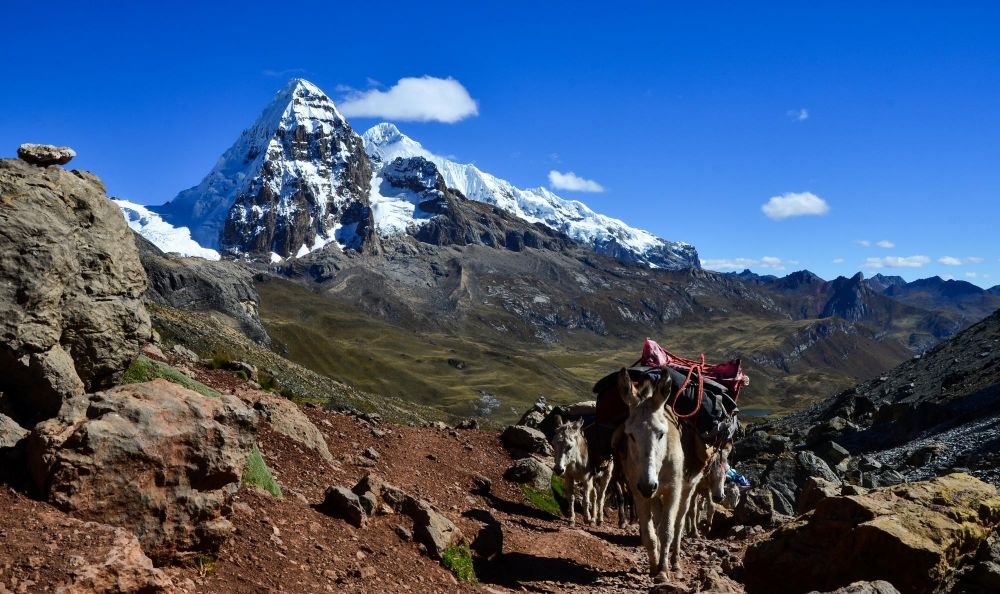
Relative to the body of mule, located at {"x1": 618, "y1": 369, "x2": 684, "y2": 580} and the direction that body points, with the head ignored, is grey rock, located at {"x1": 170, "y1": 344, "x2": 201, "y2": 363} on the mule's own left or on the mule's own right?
on the mule's own right

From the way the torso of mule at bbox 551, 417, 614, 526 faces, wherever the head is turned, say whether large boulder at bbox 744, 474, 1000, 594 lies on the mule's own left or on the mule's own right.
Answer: on the mule's own left

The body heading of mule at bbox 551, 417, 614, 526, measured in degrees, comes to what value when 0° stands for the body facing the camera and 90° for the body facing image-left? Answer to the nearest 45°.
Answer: approximately 45°

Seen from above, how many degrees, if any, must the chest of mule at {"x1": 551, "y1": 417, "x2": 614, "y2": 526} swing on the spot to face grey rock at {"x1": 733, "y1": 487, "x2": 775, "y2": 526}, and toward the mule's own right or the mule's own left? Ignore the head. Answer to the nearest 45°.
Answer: approximately 135° to the mule's own left

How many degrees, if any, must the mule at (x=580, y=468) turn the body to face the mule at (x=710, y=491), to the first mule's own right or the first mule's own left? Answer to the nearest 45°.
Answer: approximately 90° to the first mule's own left

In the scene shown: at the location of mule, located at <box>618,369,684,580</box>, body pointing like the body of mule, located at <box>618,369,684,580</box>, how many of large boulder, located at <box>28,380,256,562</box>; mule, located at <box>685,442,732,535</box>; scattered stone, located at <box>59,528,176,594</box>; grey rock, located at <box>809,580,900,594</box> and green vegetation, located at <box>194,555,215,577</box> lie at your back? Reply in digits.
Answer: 1

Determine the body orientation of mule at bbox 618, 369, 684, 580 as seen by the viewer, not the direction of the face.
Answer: toward the camera

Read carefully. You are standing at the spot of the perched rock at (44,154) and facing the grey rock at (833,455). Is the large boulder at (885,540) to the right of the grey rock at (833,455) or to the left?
right

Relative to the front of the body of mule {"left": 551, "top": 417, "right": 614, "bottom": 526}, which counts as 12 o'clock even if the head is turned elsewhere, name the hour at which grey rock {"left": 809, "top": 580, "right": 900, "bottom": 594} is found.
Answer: The grey rock is roughly at 10 o'clock from the mule.

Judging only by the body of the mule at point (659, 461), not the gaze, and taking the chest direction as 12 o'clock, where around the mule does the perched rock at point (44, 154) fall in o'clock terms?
The perched rock is roughly at 2 o'clock from the mule.

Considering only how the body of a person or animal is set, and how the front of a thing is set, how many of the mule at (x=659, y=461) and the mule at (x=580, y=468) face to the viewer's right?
0
